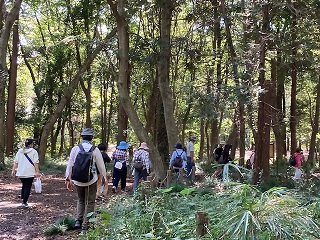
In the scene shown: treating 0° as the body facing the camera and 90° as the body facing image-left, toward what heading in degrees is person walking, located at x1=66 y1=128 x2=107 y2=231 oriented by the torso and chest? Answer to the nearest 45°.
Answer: approximately 180°

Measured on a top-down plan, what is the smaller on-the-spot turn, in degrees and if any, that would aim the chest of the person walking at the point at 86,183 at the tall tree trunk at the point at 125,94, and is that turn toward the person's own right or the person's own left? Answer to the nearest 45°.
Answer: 0° — they already face it

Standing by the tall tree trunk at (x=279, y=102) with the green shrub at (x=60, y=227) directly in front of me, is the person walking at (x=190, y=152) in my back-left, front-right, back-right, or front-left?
front-right

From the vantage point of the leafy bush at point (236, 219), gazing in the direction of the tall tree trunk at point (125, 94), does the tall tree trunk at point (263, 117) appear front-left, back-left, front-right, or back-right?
front-right

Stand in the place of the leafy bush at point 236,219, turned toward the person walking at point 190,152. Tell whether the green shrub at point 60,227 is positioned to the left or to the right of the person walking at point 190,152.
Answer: left

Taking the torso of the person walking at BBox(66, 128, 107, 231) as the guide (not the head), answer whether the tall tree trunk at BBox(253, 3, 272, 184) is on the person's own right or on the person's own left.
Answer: on the person's own right

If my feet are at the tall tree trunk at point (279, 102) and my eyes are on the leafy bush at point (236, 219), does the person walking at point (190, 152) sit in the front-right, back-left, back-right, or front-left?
front-right

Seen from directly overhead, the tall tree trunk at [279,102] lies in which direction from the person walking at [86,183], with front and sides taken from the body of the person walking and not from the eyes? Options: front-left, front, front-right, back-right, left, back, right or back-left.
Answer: front-right

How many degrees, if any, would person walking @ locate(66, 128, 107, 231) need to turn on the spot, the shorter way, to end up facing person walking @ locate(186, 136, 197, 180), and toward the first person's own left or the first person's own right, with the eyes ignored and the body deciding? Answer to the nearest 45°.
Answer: approximately 45° to the first person's own right
